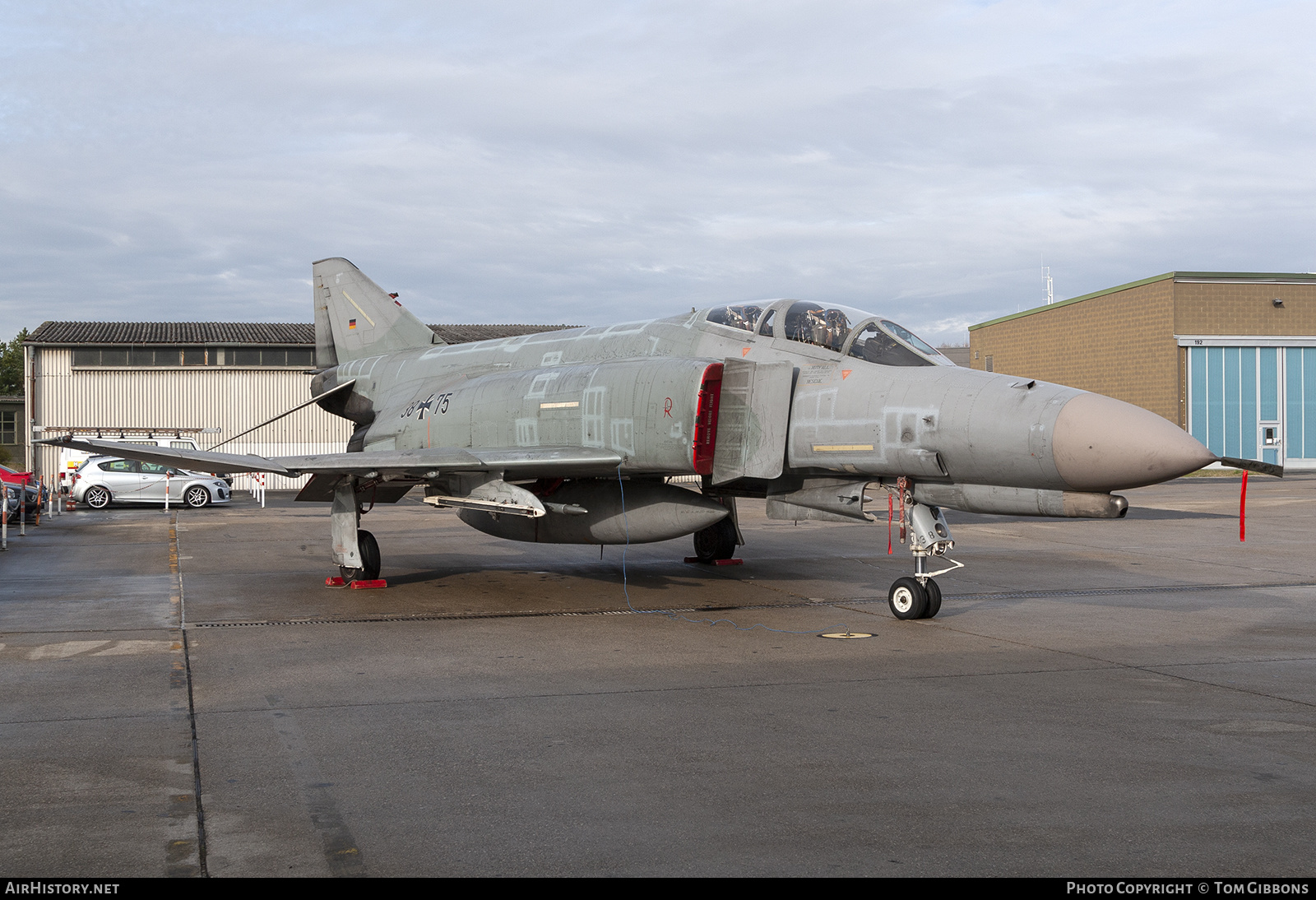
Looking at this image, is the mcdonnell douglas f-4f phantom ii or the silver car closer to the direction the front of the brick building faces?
the mcdonnell douglas f-4f phantom ii

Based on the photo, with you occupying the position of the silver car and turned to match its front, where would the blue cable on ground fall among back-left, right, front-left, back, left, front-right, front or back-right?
right

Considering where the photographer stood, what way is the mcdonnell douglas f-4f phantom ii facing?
facing the viewer and to the right of the viewer

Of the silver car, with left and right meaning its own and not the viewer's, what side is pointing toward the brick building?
front

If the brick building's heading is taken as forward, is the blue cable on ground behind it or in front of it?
in front

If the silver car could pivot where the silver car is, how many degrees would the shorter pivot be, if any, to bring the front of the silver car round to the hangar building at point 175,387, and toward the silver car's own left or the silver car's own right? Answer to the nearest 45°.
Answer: approximately 90° to the silver car's own left

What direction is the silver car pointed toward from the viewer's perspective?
to the viewer's right

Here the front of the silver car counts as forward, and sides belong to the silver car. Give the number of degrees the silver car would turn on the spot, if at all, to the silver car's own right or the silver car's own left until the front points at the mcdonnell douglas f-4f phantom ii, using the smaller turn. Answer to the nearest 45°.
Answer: approximately 90° to the silver car's own right

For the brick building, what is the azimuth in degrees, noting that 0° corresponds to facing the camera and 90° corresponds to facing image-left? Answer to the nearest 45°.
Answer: approximately 0°

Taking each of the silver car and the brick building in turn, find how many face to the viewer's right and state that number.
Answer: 1
